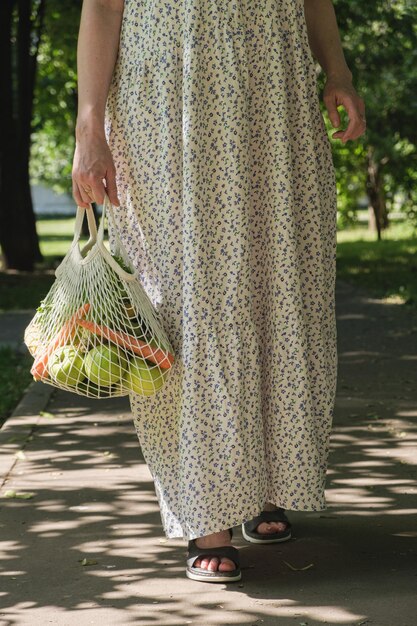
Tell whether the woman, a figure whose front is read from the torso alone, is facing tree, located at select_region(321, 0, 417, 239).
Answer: no

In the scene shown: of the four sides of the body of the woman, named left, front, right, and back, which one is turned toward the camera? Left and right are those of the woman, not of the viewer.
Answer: front
